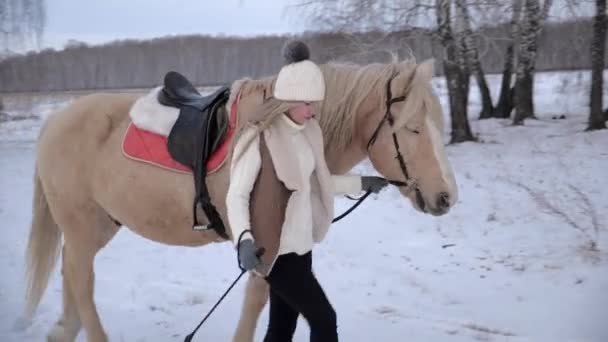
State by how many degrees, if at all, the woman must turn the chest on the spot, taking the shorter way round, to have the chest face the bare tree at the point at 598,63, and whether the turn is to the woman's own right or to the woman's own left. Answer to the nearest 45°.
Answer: approximately 90° to the woman's own left

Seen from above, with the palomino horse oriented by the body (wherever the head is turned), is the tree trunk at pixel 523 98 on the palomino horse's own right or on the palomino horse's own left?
on the palomino horse's own left

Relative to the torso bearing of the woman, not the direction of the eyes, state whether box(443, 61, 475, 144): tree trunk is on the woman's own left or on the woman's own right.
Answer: on the woman's own left

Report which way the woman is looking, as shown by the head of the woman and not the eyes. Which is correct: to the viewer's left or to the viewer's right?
to the viewer's right

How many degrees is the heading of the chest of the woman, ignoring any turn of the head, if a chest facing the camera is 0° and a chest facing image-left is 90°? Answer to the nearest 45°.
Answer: approximately 315°

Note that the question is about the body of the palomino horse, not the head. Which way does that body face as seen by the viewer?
to the viewer's right

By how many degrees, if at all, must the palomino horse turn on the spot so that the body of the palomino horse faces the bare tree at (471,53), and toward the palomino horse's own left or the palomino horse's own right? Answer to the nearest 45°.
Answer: approximately 45° to the palomino horse's own left

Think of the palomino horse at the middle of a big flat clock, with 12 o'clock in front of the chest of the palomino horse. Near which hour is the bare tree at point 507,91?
The bare tree is roughly at 10 o'clock from the palomino horse.

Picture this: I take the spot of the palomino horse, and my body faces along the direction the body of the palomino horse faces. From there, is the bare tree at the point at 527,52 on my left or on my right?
on my left
